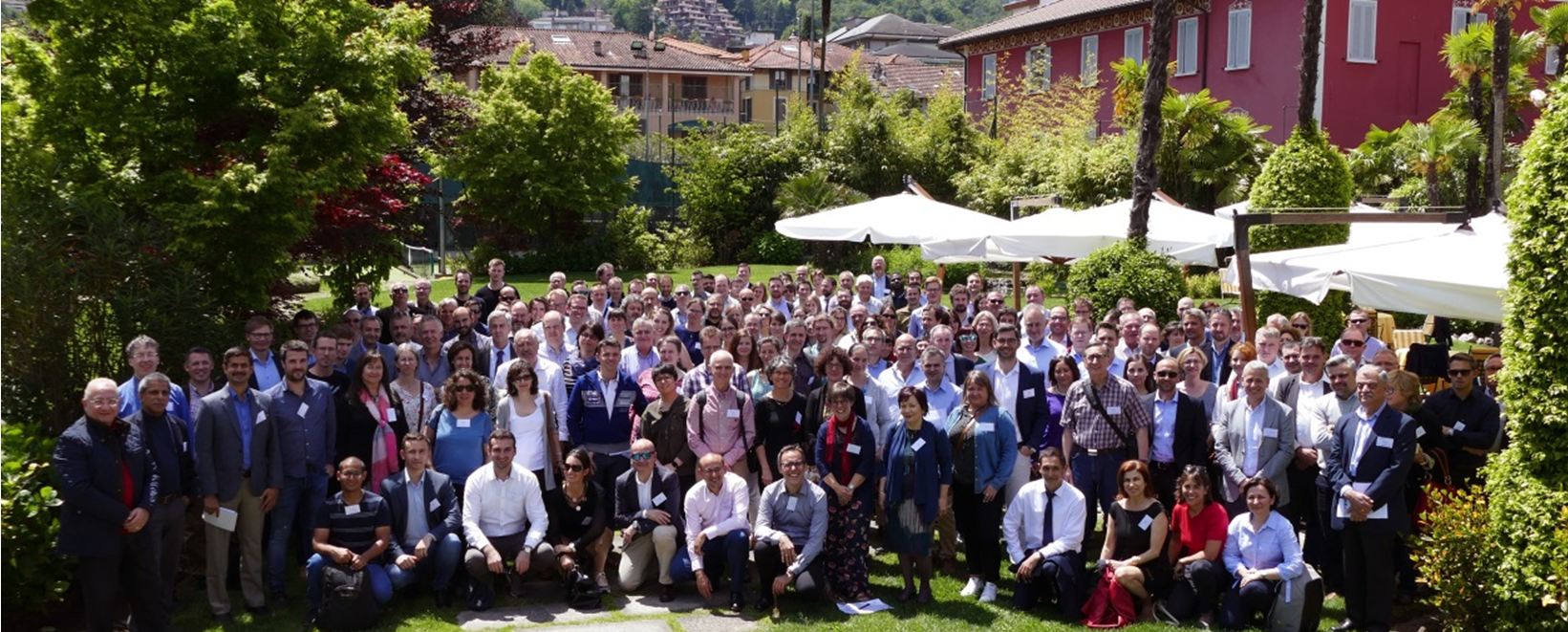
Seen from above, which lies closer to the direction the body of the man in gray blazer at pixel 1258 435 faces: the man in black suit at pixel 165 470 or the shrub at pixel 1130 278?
the man in black suit

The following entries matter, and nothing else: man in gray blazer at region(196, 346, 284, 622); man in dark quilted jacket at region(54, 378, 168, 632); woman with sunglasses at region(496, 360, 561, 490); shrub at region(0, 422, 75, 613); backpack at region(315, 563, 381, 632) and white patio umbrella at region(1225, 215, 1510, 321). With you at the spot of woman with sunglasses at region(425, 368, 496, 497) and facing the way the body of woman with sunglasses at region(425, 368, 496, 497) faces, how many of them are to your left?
2

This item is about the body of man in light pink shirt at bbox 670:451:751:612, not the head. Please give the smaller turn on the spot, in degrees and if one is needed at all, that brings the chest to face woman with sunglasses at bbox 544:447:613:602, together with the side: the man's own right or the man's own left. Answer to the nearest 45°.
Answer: approximately 90° to the man's own right

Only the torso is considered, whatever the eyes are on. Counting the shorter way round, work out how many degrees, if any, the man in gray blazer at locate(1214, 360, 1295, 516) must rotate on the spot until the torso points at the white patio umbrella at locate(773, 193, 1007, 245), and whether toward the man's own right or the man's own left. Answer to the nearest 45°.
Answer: approximately 135° to the man's own right

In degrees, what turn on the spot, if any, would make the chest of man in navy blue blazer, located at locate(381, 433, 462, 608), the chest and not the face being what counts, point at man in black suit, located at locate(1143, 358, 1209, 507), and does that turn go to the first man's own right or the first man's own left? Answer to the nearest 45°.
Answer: approximately 90° to the first man's own left

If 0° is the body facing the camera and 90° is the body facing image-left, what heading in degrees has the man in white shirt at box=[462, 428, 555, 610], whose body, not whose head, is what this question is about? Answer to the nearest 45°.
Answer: approximately 0°

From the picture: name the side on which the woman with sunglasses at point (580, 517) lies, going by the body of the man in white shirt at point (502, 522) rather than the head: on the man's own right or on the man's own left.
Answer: on the man's own left

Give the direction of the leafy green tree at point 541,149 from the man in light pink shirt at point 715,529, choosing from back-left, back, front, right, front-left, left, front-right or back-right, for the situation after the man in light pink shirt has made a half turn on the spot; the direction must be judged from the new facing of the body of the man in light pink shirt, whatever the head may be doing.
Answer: front

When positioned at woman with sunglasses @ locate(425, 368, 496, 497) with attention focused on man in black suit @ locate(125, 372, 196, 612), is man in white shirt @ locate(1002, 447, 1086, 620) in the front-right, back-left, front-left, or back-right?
back-left
